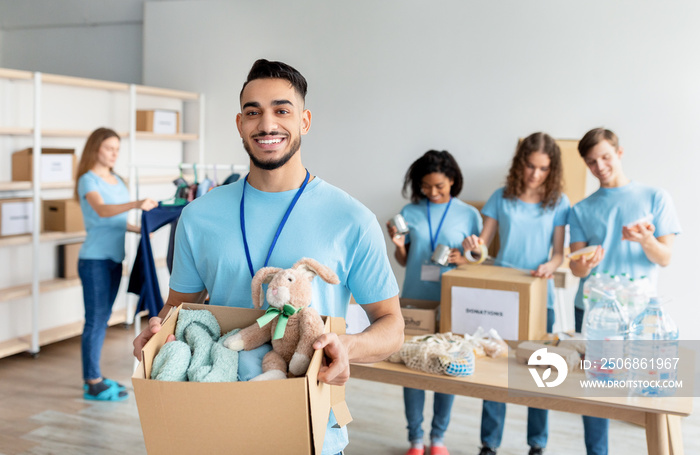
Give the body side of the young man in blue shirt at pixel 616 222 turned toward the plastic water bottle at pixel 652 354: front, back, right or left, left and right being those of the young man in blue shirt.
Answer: front

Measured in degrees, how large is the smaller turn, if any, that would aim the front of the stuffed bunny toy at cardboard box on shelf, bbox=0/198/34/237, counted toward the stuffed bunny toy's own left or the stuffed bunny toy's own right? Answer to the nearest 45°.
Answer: approximately 90° to the stuffed bunny toy's own right

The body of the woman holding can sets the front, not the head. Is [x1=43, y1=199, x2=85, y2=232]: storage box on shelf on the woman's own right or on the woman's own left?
on the woman's own right

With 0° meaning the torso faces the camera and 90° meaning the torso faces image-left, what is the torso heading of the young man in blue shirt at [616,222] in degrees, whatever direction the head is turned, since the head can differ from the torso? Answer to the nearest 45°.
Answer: approximately 0°

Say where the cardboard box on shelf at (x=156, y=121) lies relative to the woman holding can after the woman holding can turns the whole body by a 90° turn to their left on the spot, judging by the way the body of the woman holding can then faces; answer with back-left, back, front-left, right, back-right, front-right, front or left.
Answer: back-left

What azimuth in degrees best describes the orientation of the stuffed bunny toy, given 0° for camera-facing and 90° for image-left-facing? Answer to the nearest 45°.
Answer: approximately 45°

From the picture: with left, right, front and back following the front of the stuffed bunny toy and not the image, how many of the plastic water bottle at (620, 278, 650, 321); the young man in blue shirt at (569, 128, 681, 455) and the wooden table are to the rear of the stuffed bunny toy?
3

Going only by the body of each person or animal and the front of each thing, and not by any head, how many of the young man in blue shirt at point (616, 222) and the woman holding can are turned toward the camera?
2

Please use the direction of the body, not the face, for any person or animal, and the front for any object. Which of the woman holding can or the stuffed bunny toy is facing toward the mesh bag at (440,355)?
the woman holding can

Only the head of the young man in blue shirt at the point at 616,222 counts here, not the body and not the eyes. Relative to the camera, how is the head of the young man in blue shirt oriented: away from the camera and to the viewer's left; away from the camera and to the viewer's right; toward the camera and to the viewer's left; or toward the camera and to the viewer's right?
toward the camera and to the viewer's left

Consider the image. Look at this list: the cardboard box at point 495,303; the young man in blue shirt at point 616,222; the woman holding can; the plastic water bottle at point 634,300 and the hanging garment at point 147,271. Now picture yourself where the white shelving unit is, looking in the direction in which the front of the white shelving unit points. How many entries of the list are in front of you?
5

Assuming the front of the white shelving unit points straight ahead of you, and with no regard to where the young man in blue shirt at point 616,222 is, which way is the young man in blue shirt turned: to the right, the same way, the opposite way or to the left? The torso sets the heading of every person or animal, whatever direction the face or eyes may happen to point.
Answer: to the right
